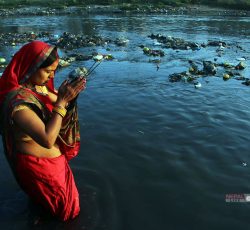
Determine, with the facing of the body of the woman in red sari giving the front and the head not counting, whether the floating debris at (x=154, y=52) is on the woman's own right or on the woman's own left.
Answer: on the woman's own left

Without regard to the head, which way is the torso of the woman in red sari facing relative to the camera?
to the viewer's right

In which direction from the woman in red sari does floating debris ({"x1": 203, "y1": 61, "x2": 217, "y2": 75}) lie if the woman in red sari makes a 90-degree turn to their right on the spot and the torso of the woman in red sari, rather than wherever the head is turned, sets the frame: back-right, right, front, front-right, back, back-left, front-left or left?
back-left

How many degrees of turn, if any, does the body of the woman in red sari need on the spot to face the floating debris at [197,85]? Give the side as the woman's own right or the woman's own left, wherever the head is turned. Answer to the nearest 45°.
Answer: approximately 45° to the woman's own left

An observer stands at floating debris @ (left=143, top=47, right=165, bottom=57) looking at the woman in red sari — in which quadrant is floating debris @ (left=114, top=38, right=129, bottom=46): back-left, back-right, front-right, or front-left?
back-right

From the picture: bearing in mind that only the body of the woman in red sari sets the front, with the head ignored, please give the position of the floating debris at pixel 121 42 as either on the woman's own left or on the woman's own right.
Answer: on the woman's own left

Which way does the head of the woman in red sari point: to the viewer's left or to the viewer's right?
to the viewer's right
